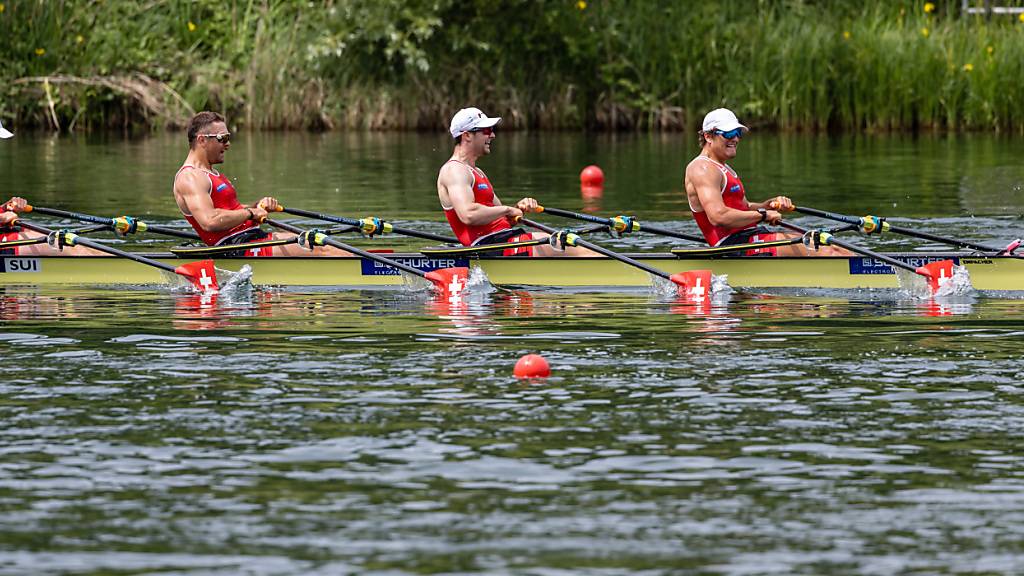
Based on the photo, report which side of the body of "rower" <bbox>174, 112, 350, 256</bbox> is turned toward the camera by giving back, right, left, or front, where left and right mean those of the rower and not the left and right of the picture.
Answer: right

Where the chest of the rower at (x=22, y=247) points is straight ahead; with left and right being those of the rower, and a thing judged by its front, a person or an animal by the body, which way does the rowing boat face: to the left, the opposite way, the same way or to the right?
the opposite way

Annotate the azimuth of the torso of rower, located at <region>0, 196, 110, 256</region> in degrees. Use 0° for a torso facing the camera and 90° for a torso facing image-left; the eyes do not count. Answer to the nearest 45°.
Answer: approximately 270°

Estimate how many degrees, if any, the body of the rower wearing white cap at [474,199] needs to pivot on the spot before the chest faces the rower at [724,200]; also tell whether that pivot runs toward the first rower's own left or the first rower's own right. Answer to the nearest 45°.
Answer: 0° — they already face them

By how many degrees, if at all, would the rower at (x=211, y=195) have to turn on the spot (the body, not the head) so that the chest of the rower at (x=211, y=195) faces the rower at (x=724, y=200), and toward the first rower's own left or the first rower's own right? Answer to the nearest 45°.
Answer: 0° — they already face them

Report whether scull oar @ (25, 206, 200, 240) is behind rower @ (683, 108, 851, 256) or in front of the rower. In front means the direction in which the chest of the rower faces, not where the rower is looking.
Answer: behind

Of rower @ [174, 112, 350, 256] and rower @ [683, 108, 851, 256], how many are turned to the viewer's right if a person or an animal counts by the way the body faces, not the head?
2

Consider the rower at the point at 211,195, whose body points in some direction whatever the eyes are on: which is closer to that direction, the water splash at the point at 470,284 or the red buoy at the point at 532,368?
the water splash

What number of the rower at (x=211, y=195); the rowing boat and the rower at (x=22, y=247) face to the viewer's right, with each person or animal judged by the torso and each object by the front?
2

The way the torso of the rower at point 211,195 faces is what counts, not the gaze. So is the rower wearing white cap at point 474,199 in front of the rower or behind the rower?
in front

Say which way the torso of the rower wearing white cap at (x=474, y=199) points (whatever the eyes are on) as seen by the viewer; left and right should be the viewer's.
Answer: facing to the right of the viewer

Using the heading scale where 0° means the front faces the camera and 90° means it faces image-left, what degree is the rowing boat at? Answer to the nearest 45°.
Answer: approximately 90°

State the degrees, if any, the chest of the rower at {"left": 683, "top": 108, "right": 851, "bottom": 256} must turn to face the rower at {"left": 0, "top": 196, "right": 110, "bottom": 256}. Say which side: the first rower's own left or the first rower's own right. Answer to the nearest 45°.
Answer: approximately 180°

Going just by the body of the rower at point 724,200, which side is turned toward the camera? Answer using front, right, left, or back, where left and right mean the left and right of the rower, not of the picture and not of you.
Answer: right
